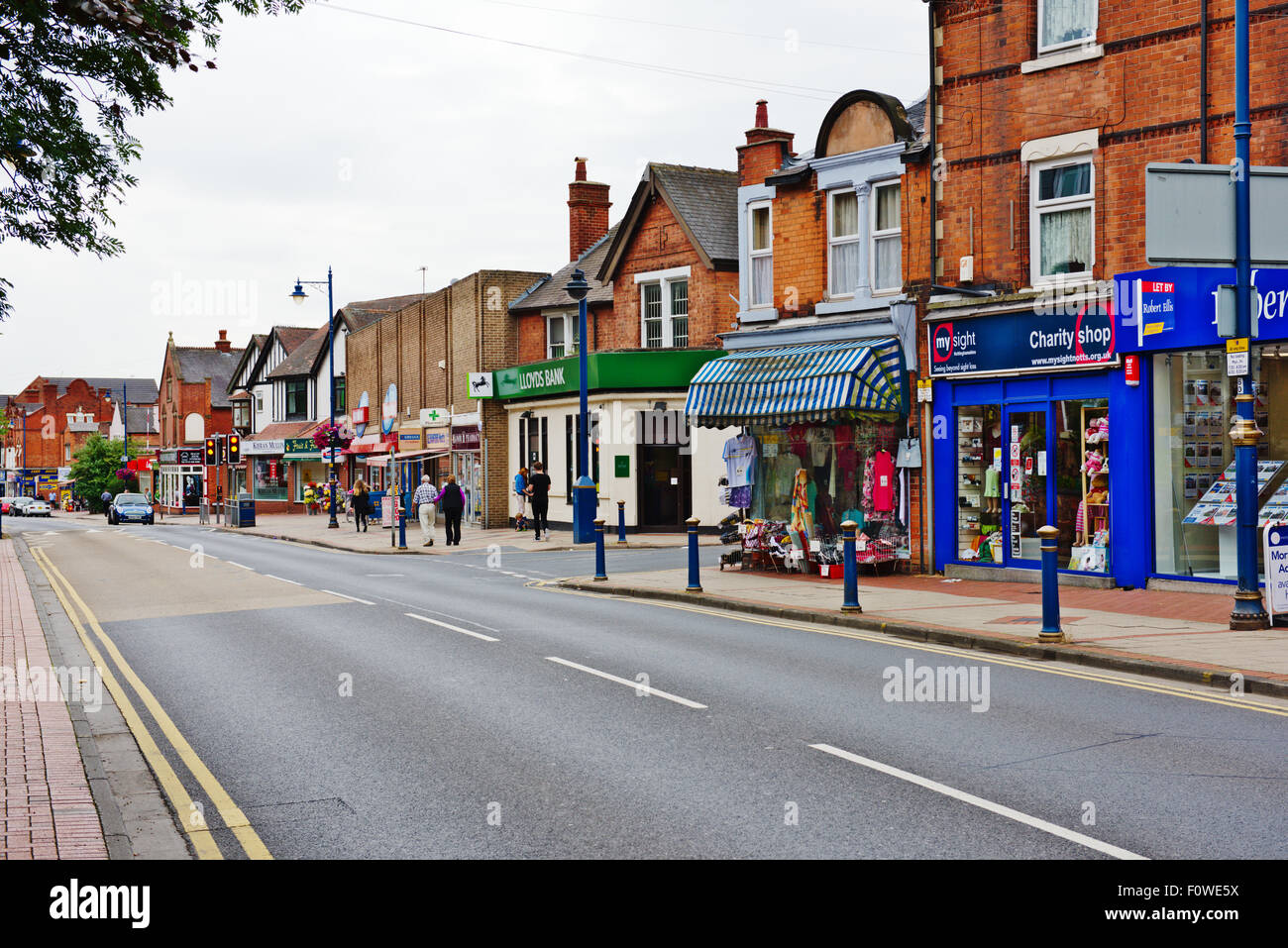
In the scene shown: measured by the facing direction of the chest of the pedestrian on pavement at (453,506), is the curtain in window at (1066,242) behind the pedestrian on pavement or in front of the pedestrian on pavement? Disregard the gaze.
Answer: behind

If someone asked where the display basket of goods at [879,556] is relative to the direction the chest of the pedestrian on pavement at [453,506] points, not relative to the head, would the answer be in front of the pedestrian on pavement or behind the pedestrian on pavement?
behind

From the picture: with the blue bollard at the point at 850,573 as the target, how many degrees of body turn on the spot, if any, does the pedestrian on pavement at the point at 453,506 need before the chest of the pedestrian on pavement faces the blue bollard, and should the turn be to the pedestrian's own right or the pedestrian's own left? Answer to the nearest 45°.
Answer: approximately 180°

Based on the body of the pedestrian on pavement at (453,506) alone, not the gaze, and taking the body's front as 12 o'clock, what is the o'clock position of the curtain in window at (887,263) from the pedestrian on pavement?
The curtain in window is roughly at 5 o'clock from the pedestrian on pavement.

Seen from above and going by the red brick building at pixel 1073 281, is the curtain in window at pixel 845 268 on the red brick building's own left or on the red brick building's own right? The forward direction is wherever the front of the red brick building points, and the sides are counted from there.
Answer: on the red brick building's own right

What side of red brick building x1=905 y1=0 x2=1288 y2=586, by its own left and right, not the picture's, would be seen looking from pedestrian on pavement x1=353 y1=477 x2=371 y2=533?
right

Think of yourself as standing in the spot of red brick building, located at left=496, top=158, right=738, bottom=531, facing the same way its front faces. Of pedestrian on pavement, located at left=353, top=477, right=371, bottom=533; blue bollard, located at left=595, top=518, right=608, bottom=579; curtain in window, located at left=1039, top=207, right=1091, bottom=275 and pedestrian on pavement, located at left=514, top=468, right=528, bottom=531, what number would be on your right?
2

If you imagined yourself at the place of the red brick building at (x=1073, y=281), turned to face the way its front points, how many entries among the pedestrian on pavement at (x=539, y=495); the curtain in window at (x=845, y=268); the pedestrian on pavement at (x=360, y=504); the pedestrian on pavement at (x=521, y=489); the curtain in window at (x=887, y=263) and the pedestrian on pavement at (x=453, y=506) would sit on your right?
6

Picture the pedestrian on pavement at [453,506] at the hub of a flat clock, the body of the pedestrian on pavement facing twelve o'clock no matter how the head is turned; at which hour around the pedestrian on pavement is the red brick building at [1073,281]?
The red brick building is roughly at 5 o'clock from the pedestrian on pavement.

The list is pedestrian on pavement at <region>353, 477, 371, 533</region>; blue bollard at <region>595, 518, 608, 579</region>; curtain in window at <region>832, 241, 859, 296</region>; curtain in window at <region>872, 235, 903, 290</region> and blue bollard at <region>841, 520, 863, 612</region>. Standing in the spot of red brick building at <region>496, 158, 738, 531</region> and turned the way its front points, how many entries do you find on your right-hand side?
1

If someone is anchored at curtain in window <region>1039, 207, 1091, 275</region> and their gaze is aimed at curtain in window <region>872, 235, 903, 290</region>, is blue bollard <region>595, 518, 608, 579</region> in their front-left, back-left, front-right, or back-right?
front-left

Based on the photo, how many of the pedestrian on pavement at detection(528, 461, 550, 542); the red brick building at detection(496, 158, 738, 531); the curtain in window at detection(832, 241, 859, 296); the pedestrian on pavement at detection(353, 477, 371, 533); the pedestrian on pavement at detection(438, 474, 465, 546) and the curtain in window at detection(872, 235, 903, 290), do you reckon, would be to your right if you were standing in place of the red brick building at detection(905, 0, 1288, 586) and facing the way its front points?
6

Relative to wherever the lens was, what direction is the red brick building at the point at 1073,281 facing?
facing the viewer and to the left of the viewer

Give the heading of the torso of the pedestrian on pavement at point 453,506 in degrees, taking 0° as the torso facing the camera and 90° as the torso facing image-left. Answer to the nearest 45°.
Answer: approximately 180°

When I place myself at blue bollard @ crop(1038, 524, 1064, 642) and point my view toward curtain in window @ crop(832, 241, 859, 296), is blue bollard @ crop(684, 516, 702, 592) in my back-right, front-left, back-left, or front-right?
front-left

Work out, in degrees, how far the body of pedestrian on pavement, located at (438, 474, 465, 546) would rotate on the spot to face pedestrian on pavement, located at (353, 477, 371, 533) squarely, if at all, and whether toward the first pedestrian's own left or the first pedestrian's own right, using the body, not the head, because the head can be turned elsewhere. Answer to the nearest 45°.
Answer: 0° — they already face them
